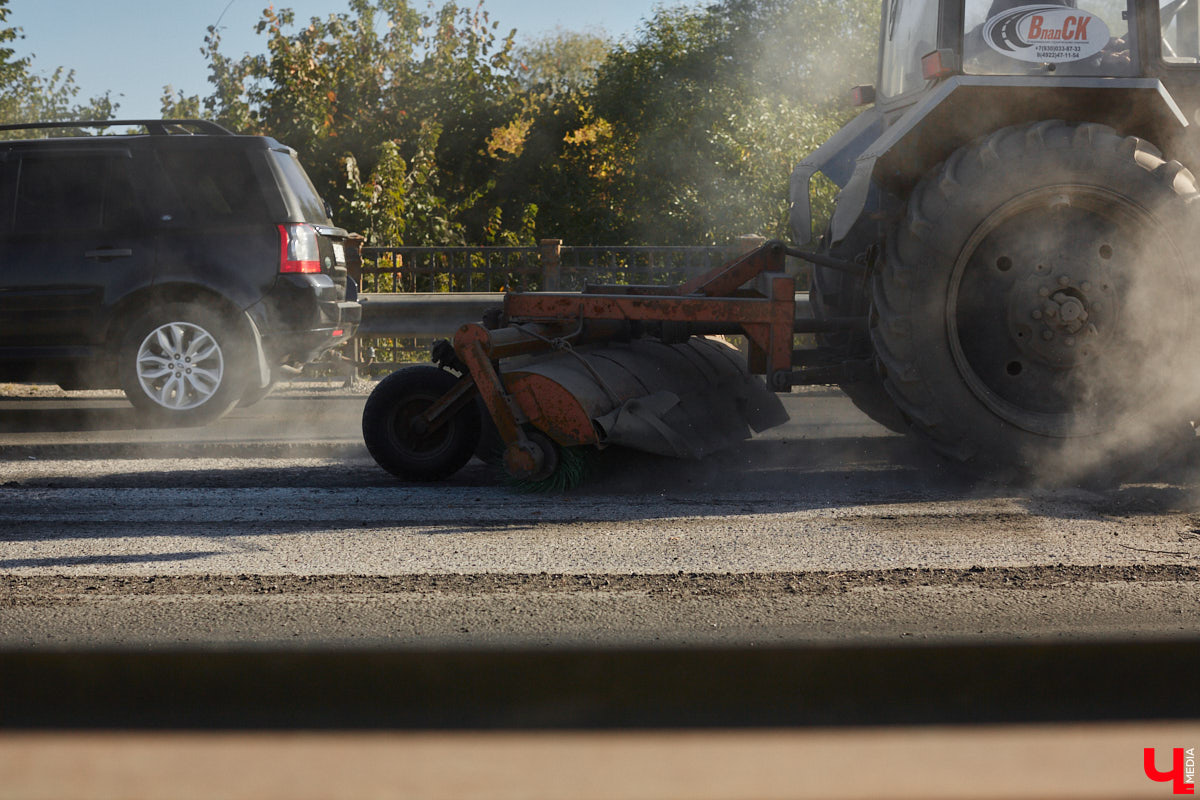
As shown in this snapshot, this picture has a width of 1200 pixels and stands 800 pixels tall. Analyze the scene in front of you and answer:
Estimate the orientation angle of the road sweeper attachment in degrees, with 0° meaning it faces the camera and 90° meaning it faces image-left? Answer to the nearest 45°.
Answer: approximately 270°

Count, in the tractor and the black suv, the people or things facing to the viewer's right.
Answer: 1

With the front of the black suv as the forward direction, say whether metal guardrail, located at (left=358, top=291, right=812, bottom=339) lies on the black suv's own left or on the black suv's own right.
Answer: on the black suv's own right

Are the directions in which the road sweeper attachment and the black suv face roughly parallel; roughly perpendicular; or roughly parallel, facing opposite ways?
roughly parallel, facing opposite ways

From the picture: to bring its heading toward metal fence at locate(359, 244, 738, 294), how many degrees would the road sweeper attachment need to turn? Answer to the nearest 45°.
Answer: approximately 90° to its left

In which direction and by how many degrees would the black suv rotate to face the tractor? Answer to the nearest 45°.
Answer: approximately 135° to its left

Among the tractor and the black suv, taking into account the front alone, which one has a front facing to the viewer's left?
the black suv

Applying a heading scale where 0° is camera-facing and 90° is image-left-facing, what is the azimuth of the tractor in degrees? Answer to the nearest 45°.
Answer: approximately 270°

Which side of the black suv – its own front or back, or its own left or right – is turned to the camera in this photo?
left

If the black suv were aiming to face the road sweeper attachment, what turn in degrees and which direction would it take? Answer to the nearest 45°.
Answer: approximately 135° to its left
